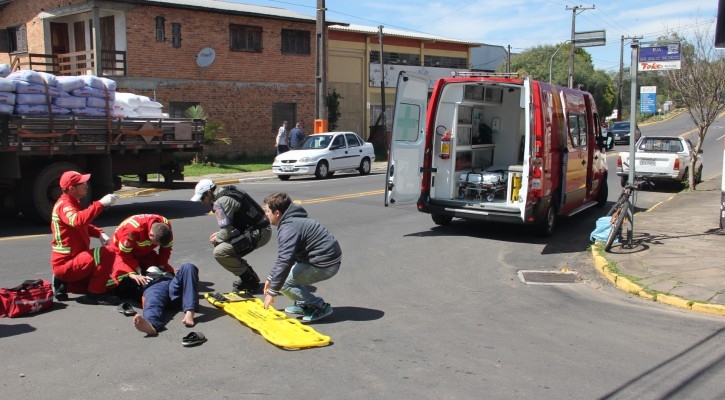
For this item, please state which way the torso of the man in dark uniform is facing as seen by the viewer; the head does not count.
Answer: to the viewer's left

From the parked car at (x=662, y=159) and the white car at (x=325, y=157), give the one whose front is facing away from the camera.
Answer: the parked car

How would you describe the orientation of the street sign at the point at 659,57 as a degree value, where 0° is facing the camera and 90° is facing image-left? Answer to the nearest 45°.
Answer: approximately 0°

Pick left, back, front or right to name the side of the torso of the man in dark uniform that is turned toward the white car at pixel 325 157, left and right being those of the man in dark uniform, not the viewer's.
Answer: right

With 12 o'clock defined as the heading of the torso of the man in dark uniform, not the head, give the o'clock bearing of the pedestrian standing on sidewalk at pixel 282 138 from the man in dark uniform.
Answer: The pedestrian standing on sidewalk is roughly at 3 o'clock from the man in dark uniform.

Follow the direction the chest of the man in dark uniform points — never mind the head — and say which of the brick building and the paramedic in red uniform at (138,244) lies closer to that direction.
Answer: the paramedic in red uniform

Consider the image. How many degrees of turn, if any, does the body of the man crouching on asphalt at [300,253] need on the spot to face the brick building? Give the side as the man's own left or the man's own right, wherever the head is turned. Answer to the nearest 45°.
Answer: approximately 90° to the man's own right

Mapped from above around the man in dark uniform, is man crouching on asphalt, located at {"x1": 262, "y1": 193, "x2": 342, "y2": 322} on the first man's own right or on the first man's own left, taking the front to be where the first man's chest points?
on the first man's own left

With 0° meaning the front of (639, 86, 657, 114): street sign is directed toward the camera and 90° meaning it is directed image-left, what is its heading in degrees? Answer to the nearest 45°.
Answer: approximately 0°

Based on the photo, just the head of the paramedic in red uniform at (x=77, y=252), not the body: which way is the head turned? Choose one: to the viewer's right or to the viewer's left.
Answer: to the viewer's right

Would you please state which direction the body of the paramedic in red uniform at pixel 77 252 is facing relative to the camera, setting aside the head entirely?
to the viewer's right
